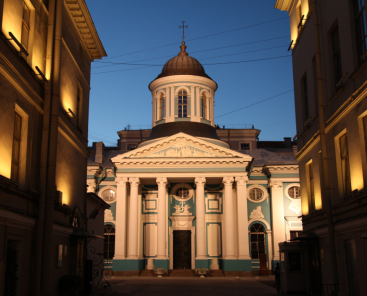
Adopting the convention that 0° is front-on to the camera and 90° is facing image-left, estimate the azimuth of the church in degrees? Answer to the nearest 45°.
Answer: approximately 0°
